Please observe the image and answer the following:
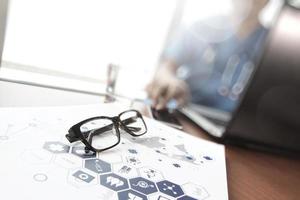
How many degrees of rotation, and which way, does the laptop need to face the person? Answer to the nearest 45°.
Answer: approximately 45° to its right

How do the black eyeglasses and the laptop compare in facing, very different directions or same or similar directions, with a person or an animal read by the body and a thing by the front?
very different directions

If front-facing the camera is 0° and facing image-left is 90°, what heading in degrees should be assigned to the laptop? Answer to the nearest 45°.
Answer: approximately 135°
